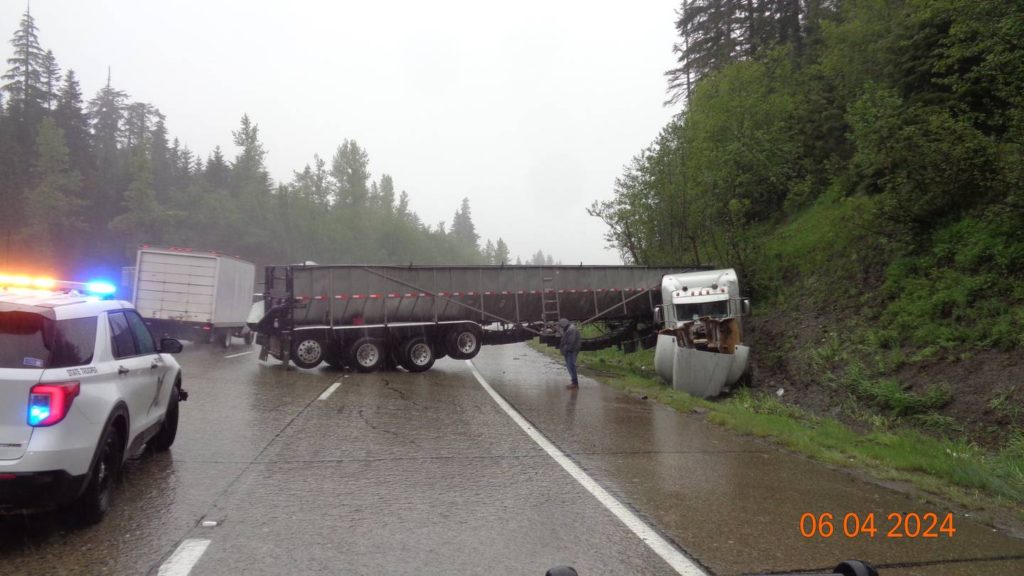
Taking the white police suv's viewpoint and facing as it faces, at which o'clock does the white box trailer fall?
The white box trailer is roughly at 11 o'clock from the white police suv.

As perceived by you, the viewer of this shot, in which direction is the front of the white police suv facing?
facing away from the viewer and to the right of the viewer

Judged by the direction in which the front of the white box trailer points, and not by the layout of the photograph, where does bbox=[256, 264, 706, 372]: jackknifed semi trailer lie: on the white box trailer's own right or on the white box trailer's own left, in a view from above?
on the white box trailer's own right

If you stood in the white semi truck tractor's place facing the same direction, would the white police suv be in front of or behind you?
in front

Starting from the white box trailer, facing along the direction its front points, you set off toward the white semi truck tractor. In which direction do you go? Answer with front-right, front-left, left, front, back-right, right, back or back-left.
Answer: right

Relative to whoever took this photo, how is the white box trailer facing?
facing away from the viewer and to the right of the viewer

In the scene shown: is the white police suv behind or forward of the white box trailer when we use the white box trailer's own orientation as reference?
behind

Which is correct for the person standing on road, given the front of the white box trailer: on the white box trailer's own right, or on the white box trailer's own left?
on the white box trailer's own right

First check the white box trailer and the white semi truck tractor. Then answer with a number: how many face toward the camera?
1
